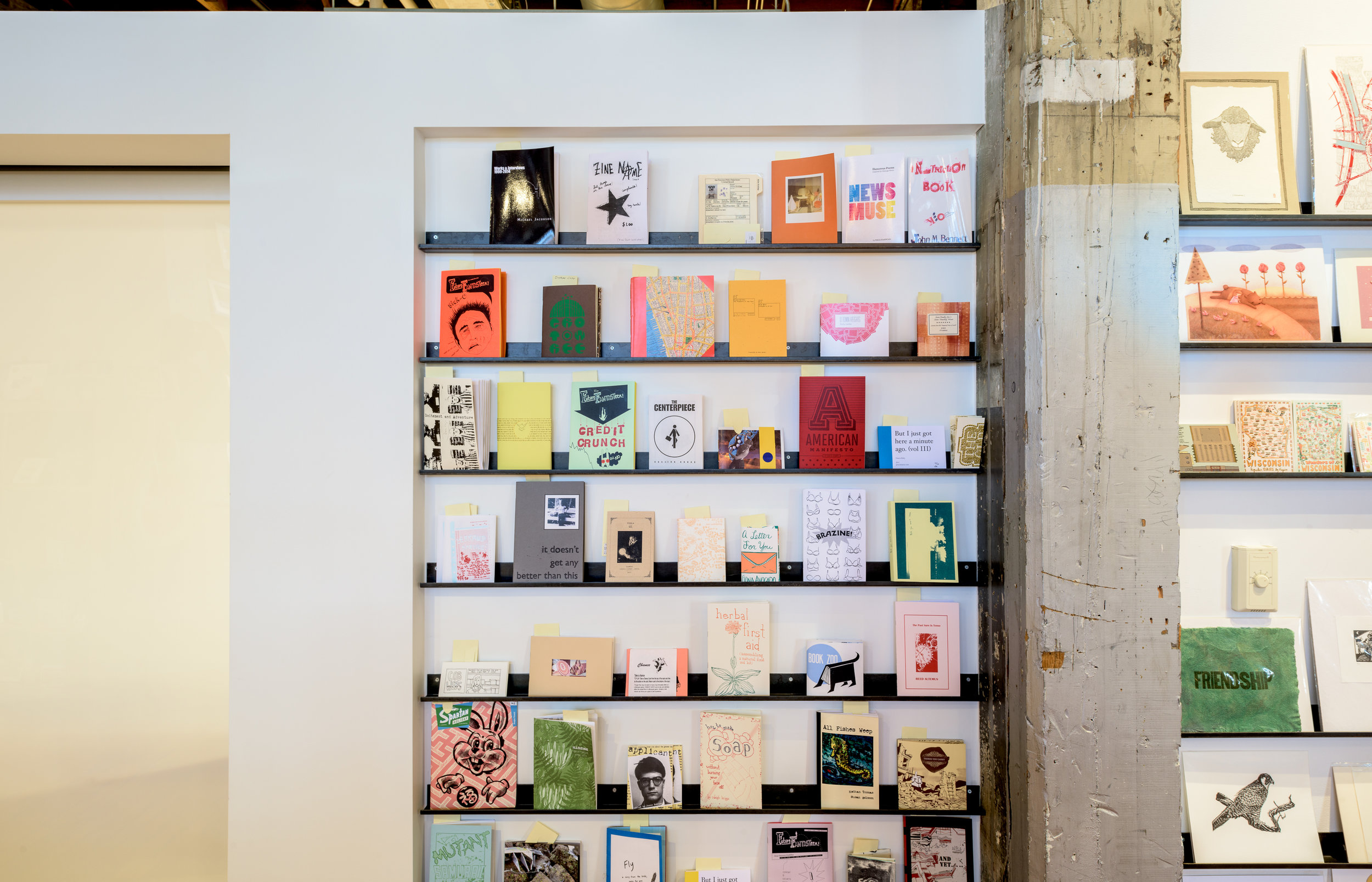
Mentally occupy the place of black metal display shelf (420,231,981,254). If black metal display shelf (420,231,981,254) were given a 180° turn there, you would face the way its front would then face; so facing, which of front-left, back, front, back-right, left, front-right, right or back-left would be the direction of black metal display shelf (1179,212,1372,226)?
right

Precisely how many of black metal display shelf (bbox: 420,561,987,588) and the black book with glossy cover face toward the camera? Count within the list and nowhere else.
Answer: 2

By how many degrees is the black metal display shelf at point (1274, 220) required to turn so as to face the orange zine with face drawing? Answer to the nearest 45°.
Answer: approximately 45° to its right

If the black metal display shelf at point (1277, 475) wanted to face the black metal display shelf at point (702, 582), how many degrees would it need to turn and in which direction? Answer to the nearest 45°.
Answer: approximately 45° to its right

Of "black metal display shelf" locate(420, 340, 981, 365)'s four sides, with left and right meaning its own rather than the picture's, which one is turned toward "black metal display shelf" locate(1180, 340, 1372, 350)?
left
